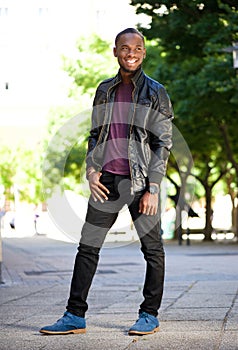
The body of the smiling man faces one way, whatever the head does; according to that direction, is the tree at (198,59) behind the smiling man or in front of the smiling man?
behind

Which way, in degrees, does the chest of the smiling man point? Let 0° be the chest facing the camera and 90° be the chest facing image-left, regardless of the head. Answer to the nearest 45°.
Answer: approximately 45°
